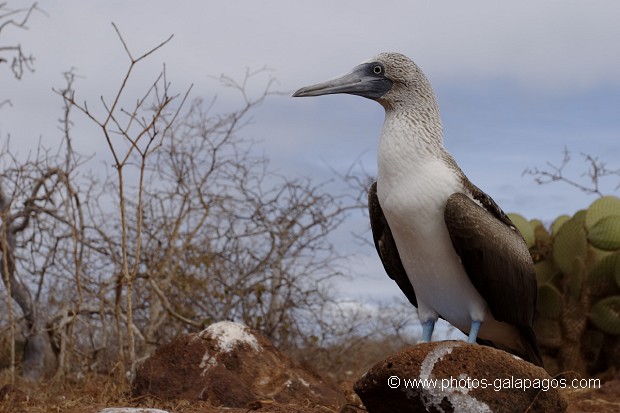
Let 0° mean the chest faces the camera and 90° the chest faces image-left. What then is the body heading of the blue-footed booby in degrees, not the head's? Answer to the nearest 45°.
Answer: approximately 45°

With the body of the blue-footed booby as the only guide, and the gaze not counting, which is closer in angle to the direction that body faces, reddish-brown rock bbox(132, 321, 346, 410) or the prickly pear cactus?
the reddish-brown rock

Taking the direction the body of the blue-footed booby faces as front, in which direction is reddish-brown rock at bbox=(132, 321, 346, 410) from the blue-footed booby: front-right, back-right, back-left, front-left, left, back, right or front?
right

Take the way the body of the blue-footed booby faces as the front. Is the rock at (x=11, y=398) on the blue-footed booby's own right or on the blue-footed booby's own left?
on the blue-footed booby's own right

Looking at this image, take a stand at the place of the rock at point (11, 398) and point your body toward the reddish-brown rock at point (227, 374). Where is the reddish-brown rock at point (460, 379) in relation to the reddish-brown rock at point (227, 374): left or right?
right

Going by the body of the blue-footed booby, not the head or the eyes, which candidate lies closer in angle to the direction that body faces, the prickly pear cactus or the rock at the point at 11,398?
the rock

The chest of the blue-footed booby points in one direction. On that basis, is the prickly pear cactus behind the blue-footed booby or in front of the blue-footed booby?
behind
